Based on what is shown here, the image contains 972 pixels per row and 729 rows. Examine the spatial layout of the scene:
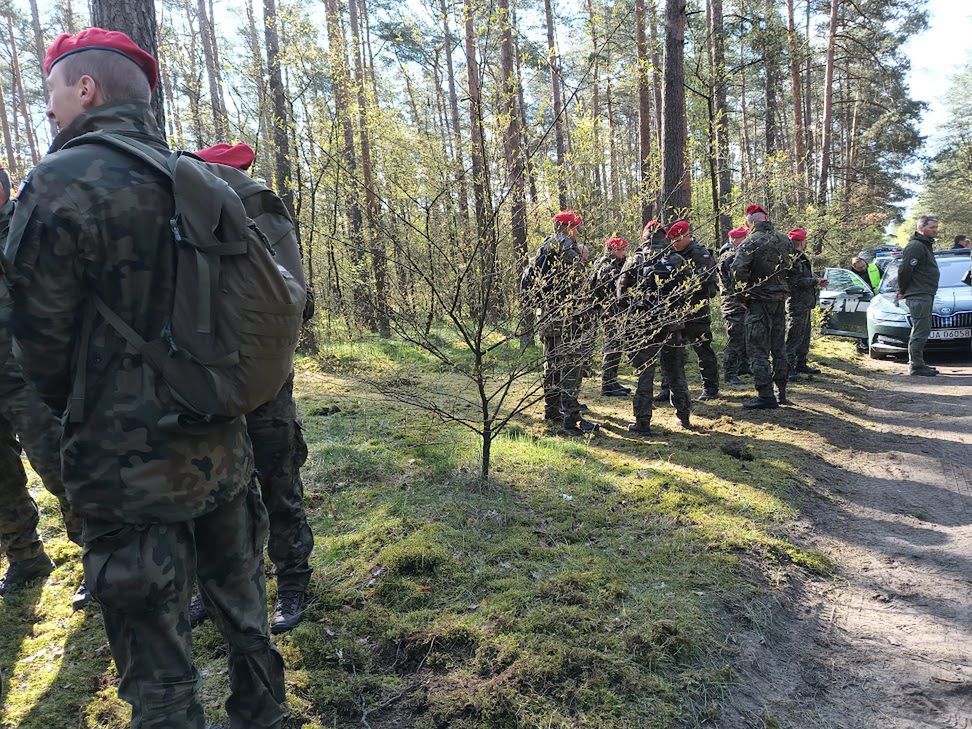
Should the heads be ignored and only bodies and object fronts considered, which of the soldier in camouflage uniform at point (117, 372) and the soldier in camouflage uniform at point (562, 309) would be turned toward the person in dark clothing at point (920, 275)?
the soldier in camouflage uniform at point (562, 309)

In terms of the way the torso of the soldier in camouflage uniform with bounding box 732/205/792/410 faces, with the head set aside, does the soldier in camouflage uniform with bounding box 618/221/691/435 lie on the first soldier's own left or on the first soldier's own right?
on the first soldier's own left

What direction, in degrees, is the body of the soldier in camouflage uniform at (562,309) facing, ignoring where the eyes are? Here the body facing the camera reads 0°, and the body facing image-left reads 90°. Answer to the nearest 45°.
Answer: approximately 225°

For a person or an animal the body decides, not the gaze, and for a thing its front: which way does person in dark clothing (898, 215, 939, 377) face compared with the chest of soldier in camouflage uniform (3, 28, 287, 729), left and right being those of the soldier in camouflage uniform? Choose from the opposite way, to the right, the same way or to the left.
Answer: the opposite way
